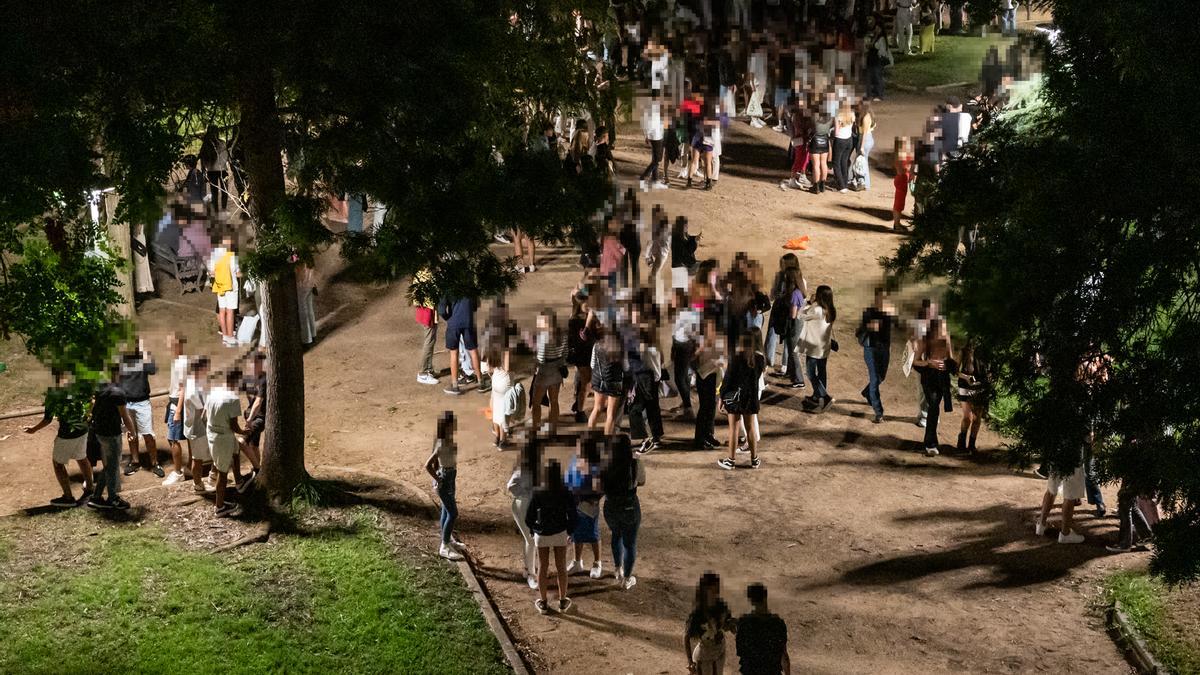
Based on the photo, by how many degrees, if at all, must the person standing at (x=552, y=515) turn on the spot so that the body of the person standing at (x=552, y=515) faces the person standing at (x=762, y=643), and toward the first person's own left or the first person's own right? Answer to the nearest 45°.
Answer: approximately 135° to the first person's own right

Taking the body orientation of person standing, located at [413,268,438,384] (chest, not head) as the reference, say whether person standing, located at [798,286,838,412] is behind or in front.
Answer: in front

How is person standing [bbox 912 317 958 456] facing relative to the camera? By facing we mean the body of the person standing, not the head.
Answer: toward the camera

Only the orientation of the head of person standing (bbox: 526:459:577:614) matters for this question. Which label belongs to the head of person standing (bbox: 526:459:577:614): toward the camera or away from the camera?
away from the camera

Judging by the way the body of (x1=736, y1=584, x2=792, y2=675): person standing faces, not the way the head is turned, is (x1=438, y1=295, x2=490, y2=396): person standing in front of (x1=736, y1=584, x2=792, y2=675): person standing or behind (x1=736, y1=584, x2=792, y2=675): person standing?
in front

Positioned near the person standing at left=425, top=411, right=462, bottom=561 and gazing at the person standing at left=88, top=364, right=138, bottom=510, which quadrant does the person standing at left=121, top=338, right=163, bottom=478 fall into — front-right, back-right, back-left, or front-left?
front-right

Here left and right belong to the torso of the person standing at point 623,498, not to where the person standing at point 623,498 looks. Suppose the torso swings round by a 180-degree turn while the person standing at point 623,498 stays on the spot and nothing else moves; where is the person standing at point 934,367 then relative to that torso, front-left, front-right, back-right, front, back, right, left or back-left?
back-left

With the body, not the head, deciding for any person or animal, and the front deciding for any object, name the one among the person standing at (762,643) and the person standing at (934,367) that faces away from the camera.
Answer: the person standing at (762,643)

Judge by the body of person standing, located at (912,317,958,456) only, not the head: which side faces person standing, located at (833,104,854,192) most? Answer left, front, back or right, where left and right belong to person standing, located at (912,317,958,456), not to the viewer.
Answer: back

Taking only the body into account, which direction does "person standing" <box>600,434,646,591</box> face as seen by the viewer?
away from the camera

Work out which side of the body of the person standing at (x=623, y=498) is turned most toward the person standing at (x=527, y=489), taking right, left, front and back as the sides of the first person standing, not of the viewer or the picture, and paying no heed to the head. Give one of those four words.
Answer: left

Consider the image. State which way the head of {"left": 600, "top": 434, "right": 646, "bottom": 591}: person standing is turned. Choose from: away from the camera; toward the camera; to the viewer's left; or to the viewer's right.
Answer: away from the camera

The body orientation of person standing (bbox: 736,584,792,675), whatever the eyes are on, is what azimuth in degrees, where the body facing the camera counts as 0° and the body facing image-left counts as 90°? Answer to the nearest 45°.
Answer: approximately 180°
